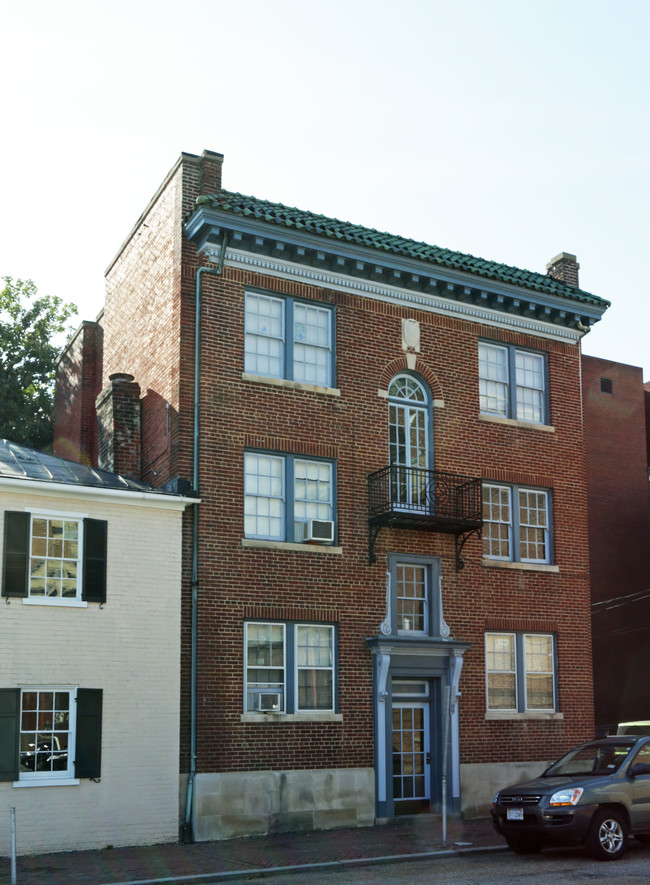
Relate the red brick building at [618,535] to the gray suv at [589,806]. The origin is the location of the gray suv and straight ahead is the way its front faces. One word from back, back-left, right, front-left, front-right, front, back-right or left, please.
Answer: back-right

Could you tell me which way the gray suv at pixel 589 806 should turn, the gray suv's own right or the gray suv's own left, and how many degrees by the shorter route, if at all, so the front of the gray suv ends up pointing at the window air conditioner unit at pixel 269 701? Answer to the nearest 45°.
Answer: approximately 90° to the gray suv's own right

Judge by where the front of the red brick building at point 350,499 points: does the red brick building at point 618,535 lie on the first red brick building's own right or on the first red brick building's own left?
on the first red brick building's own left

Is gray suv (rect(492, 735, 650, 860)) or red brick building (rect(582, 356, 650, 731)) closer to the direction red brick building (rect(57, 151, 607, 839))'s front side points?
the gray suv

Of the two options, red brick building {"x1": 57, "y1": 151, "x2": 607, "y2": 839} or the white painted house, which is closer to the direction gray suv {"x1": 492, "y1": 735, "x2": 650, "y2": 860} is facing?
the white painted house

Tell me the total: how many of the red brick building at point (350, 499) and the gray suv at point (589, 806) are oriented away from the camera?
0

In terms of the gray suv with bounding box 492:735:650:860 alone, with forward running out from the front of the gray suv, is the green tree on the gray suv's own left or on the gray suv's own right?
on the gray suv's own right

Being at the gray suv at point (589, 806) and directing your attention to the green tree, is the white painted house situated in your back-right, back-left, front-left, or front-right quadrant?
front-left

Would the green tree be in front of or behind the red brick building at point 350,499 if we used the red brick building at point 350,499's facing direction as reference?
behind

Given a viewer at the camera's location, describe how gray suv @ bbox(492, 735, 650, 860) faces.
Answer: facing the viewer and to the left of the viewer

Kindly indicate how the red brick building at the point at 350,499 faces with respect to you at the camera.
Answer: facing the viewer and to the right of the viewer

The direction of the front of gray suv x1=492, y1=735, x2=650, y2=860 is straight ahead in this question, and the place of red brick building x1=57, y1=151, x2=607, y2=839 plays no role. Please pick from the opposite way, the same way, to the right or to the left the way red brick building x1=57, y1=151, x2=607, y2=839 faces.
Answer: to the left
